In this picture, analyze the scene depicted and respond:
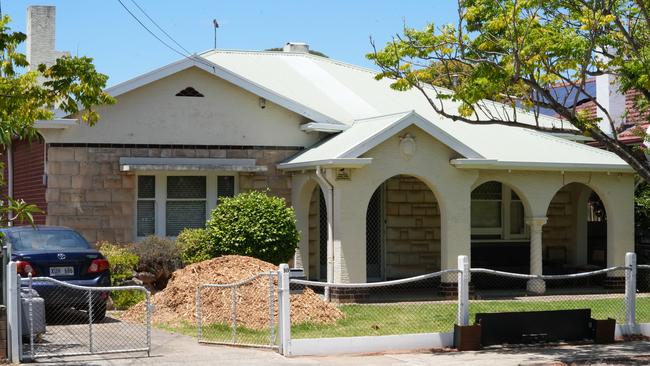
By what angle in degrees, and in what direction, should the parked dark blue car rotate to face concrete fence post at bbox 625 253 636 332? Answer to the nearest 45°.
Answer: approximately 135° to its right

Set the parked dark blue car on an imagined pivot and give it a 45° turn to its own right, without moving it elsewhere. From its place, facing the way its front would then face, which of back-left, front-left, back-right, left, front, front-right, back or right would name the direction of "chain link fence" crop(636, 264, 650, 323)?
right

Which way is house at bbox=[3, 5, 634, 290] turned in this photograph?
toward the camera

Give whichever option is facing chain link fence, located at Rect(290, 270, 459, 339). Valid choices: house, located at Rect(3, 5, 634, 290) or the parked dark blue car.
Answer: the house

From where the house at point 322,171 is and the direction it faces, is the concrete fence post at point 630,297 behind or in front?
in front

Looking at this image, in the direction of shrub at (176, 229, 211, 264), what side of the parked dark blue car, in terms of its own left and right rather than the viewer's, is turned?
right

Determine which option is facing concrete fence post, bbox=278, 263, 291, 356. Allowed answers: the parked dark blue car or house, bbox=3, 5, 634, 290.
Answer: the house

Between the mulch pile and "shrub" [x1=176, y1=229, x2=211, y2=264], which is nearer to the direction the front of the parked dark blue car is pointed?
the shrub

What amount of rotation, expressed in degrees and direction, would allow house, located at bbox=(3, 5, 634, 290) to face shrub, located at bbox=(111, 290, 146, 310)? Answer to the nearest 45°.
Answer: approximately 45° to its right

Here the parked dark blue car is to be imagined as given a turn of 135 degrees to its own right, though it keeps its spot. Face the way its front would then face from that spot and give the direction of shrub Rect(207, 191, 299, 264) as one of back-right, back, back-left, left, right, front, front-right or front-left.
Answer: front-left

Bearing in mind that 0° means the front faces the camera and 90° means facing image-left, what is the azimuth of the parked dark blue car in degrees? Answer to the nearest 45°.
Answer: approximately 135°
